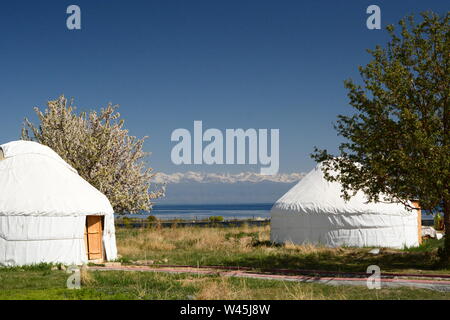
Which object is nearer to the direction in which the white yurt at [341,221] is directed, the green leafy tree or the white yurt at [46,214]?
the green leafy tree

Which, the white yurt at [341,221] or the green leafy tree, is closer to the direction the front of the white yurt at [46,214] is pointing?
the green leafy tree

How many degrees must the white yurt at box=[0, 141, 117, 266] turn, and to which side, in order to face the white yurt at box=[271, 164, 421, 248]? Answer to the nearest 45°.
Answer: approximately 45° to its left

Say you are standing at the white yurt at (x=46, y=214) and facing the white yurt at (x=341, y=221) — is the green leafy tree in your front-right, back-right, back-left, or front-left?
front-right

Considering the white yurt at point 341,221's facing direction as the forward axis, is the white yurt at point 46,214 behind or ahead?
behind

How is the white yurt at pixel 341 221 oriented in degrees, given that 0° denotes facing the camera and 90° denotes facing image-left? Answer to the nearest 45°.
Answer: approximately 270°

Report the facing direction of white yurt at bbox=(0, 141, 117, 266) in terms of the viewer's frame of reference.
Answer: facing the viewer and to the right of the viewer

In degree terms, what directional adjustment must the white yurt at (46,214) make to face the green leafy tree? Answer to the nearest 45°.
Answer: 0° — it already faces it

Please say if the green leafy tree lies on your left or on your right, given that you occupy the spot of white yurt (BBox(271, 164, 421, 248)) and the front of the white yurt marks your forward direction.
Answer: on your right

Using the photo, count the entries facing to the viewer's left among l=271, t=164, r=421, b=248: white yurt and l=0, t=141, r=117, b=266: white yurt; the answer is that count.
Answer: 0
